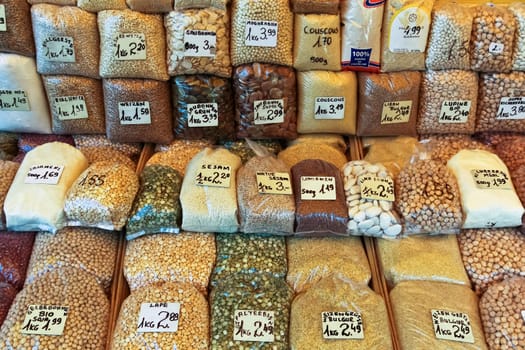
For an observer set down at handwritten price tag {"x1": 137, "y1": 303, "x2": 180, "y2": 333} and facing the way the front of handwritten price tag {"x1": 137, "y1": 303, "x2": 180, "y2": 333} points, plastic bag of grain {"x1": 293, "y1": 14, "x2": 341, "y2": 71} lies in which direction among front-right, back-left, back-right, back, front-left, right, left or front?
back-left

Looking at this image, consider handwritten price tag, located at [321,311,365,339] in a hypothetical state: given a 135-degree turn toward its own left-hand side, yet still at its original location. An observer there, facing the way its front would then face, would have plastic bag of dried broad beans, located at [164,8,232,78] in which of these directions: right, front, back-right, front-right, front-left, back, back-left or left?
left

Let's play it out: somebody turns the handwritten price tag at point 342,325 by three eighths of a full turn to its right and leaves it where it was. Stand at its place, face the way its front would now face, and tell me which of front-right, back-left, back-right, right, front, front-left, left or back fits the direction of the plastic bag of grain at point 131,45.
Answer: front

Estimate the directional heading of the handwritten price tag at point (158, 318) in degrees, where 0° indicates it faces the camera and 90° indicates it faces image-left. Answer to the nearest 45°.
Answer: approximately 0°

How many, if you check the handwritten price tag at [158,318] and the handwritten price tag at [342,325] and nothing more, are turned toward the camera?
2

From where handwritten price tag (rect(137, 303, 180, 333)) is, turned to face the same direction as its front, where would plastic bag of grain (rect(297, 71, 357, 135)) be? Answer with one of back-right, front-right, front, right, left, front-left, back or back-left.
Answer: back-left

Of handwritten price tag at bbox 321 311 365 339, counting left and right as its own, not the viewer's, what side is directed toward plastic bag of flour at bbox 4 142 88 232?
right
